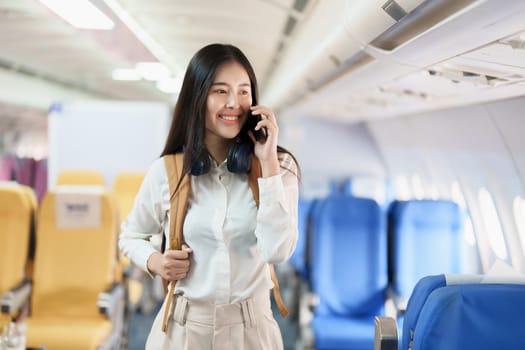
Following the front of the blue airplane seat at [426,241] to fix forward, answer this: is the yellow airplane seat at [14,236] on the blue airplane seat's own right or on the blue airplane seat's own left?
on the blue airplane seat's own right

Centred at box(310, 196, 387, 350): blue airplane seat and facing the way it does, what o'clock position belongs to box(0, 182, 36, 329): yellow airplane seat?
The yellow airplane seat is roughly at 2 o'clock from the blue airplane seat.

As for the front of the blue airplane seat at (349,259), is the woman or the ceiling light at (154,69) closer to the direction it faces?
the woman

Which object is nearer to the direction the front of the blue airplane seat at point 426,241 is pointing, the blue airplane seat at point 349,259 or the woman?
the woman

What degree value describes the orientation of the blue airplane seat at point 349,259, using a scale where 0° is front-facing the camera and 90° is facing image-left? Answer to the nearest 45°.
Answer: approximately 0°

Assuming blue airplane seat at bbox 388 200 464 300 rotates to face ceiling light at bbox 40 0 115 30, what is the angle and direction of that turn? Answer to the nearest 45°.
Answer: approximately 45° to its right

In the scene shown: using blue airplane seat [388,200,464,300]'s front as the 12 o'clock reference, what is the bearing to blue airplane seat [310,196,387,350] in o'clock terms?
blue airplane seat [310,196,387,350] is roughly at 3 o'clock from blue airplane seat [388,200,464,300].

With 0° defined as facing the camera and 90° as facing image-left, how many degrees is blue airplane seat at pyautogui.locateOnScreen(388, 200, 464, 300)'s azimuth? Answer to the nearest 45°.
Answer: approximately 0°
